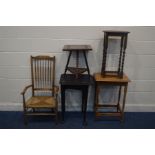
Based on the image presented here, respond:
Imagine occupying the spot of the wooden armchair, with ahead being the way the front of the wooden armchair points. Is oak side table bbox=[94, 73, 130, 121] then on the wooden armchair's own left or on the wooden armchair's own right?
on the wooden armchair's own left

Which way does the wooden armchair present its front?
toward the camera

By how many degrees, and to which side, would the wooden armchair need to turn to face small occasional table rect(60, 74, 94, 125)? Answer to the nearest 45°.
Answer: approximately 45° to its left
